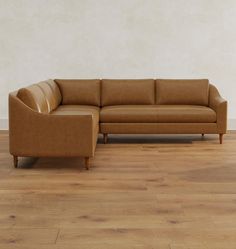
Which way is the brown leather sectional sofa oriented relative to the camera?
toward the camera
